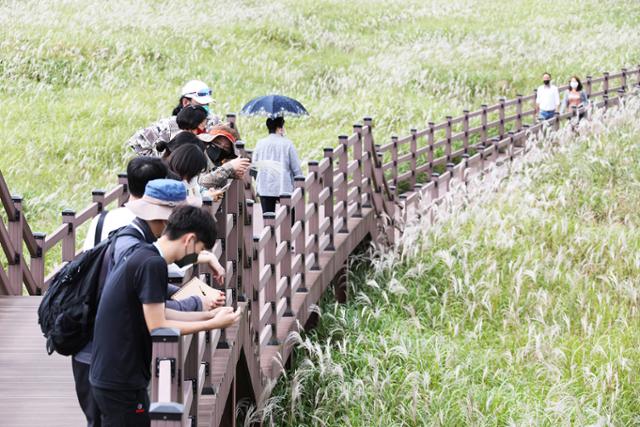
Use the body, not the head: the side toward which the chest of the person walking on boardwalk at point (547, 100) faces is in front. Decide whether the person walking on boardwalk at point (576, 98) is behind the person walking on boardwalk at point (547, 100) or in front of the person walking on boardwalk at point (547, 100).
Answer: behind

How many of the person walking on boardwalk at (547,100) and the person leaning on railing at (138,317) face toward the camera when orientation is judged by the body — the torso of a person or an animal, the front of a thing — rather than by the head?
1

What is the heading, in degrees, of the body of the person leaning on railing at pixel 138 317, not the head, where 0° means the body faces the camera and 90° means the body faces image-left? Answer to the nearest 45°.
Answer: approximately 270°

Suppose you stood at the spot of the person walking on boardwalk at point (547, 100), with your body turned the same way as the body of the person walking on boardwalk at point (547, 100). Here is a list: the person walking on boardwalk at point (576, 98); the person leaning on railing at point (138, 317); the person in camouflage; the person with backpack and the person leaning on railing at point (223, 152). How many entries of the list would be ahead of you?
4

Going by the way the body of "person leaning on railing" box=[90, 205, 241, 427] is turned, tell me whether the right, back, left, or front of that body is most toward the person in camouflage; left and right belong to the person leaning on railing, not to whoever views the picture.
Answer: left

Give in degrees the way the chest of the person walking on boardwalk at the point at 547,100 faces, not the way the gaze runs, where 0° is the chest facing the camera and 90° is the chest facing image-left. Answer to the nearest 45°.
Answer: approximately 0°

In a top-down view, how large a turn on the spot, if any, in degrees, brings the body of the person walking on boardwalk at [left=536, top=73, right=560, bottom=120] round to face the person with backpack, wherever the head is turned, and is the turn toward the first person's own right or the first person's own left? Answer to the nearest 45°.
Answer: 0° — they already face them

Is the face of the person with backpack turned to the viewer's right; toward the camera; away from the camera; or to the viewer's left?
to the viewer's right

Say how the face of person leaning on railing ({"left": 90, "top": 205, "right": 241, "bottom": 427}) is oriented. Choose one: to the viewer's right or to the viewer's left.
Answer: to the viewer's right

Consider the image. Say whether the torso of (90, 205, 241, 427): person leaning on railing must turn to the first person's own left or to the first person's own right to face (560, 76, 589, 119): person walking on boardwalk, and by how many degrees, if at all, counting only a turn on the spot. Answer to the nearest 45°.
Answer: approximately 45° to the first person's own left

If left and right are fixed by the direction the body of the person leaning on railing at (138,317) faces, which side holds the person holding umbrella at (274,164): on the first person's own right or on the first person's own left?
on the first person's own left

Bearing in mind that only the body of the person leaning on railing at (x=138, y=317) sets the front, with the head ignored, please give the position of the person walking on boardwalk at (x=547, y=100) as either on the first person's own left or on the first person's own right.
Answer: on the first person's own left
